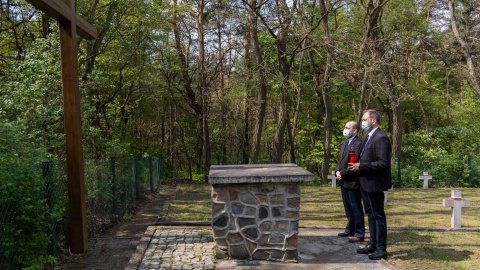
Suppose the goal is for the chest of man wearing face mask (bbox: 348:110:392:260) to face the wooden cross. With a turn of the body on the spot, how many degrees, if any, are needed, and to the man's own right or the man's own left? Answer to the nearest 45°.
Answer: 0° — they already face it

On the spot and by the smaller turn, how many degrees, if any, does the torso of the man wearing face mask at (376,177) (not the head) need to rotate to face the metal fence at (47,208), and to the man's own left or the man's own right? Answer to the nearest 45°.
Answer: approximately 45° to the man's own left

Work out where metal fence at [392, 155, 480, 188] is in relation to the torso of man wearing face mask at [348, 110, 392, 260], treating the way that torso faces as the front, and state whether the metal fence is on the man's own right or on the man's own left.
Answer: on the man's own right

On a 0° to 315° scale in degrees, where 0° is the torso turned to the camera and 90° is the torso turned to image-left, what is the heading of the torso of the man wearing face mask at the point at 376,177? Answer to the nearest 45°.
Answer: approximately 90°

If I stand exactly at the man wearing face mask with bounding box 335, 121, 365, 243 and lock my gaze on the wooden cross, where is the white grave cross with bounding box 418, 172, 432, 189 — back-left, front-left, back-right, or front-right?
back-right

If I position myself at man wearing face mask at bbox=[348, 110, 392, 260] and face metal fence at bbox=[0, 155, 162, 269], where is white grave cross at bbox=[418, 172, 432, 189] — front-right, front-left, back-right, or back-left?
back-right

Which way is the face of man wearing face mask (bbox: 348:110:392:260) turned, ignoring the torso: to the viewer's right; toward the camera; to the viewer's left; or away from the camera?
to the viewer's left

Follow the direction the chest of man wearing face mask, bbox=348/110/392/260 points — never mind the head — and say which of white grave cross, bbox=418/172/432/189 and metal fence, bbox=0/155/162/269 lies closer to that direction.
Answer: the metal fence
